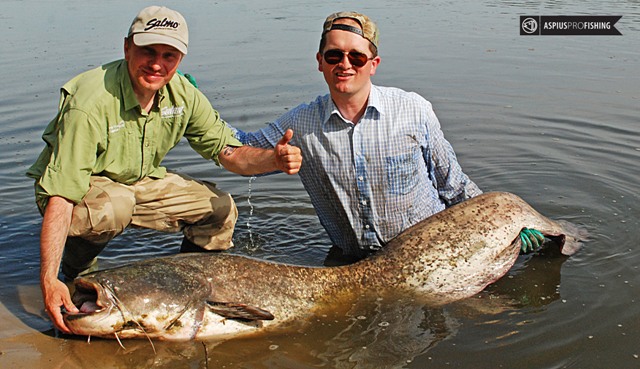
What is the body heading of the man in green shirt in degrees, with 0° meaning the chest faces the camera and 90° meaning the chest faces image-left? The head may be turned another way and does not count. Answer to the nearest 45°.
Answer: approximately 315°

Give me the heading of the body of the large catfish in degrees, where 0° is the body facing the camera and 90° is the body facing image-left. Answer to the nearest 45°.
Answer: approximately 90°
